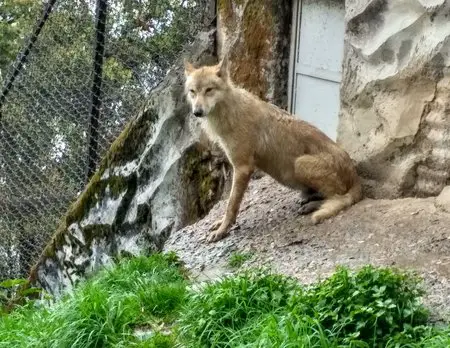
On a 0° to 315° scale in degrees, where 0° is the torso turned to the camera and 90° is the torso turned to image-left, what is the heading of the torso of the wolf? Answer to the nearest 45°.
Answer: approximately 90°

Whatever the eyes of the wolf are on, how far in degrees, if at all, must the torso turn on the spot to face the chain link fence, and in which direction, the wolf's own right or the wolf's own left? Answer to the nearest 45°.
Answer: approximately 45° to the wolf's own right

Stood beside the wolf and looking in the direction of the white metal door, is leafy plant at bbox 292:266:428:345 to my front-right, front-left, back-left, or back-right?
back-right

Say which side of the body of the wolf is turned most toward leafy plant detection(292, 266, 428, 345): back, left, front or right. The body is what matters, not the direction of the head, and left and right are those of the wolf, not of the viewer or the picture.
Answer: left

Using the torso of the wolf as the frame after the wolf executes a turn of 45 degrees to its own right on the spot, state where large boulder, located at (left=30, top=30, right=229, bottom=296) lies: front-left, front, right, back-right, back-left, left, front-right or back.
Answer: front
